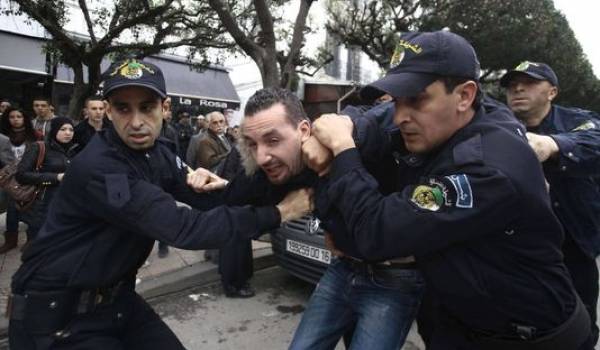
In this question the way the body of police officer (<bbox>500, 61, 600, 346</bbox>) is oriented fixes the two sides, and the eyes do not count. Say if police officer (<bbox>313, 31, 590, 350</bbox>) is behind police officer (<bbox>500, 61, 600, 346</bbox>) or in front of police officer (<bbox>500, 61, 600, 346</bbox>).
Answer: in front

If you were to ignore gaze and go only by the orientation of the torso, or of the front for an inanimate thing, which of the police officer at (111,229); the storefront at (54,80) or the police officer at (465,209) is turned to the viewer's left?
the police officer at (465,209)

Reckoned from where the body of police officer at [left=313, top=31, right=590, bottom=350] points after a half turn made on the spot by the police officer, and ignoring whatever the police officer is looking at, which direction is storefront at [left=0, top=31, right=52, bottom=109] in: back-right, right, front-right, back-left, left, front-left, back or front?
back-left

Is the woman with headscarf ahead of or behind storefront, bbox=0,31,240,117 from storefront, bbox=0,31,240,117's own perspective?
ahead

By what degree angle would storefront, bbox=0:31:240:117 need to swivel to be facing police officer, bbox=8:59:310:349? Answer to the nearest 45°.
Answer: approximately 45° to its right

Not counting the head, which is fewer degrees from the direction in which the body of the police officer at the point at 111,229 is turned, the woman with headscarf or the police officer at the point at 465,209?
the police officer

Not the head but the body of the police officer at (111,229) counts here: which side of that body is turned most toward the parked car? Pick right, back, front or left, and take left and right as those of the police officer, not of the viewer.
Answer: left

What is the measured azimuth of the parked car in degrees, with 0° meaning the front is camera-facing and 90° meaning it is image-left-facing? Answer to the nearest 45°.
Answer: approximately 45°

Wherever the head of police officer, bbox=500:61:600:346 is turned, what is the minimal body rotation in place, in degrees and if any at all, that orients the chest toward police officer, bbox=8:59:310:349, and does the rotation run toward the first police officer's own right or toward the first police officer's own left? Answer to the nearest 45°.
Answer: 0° — they already face them

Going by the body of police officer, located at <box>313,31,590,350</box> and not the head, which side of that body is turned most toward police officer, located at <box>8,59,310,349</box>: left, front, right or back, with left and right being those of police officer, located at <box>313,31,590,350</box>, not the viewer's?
front

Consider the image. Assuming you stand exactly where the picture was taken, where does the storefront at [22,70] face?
facing the viewer and to the right of the viewer

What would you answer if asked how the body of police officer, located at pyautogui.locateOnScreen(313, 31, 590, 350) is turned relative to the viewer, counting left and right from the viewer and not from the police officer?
facing to the left of the viewer

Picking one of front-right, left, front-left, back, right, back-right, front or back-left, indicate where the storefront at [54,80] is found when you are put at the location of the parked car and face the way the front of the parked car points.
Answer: right

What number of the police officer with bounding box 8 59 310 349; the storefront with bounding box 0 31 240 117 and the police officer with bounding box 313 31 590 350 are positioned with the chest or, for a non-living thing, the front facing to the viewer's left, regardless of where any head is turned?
1

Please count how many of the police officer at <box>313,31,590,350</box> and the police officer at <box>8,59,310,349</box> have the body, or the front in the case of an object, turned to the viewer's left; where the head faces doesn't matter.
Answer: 1

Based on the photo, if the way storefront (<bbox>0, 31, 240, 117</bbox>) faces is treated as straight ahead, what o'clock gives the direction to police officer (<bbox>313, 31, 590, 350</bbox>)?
The police officer is roughly at 1 o'clock from the storefront.

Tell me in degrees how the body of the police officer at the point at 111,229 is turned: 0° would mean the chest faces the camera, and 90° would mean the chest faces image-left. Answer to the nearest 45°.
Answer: approximately 315°

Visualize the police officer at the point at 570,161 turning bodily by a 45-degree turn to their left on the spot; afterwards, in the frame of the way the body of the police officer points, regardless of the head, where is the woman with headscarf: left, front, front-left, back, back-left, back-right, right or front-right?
right
